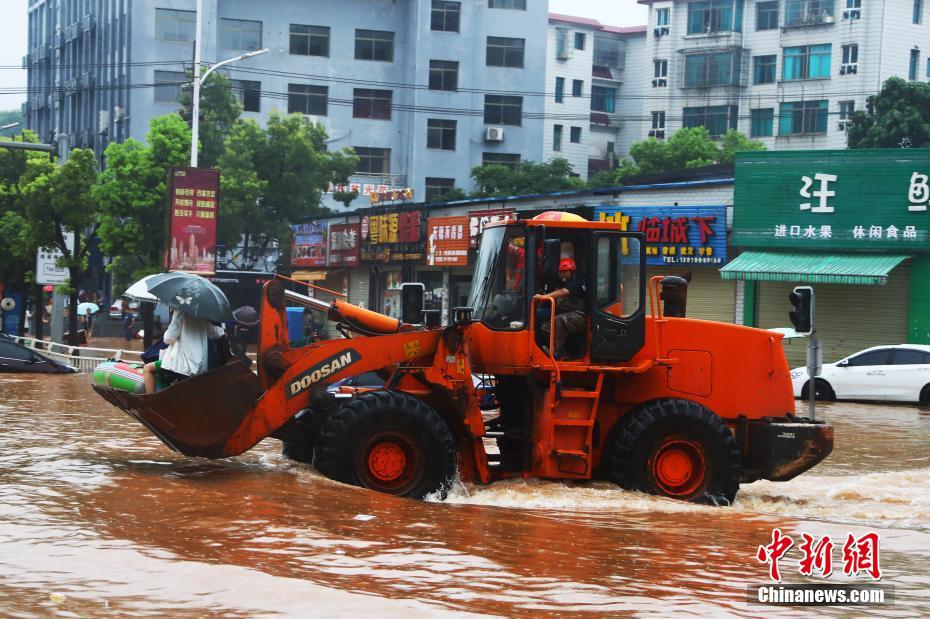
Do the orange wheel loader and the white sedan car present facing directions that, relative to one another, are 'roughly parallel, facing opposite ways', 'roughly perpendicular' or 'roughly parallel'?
roughly parallel

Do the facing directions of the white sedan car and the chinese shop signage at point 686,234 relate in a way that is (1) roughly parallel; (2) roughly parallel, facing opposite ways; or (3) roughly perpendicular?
roughly perpendicular

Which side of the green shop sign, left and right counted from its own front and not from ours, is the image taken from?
front

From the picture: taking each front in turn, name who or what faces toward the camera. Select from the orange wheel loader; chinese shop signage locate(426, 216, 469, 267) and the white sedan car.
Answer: the chinese shop signage

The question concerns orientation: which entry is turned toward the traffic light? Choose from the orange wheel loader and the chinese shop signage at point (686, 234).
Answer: the chinese shop signage

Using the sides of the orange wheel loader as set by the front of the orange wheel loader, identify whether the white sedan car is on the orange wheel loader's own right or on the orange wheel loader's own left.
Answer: on the orange wheel loader's own right

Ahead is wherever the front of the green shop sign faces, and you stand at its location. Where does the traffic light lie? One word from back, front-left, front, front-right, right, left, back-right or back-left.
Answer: front

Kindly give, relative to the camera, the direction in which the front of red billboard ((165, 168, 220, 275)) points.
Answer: facing the viewer

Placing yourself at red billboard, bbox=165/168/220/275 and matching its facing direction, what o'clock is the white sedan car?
The white sedan car is roughly at 10 o'clock from the red billboard.

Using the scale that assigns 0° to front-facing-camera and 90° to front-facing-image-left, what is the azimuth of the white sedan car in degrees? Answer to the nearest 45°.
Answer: approximately 90°

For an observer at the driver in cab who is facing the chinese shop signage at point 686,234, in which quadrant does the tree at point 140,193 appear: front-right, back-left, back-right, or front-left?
front-left

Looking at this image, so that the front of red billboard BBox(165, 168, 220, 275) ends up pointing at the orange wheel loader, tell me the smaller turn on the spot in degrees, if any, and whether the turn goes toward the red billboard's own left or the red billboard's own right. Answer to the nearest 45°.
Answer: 0° — it already faces it

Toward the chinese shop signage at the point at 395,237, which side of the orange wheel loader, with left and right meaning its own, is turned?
right

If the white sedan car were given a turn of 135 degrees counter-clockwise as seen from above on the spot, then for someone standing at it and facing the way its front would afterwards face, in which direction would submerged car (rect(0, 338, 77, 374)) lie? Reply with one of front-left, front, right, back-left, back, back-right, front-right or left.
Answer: back-right
